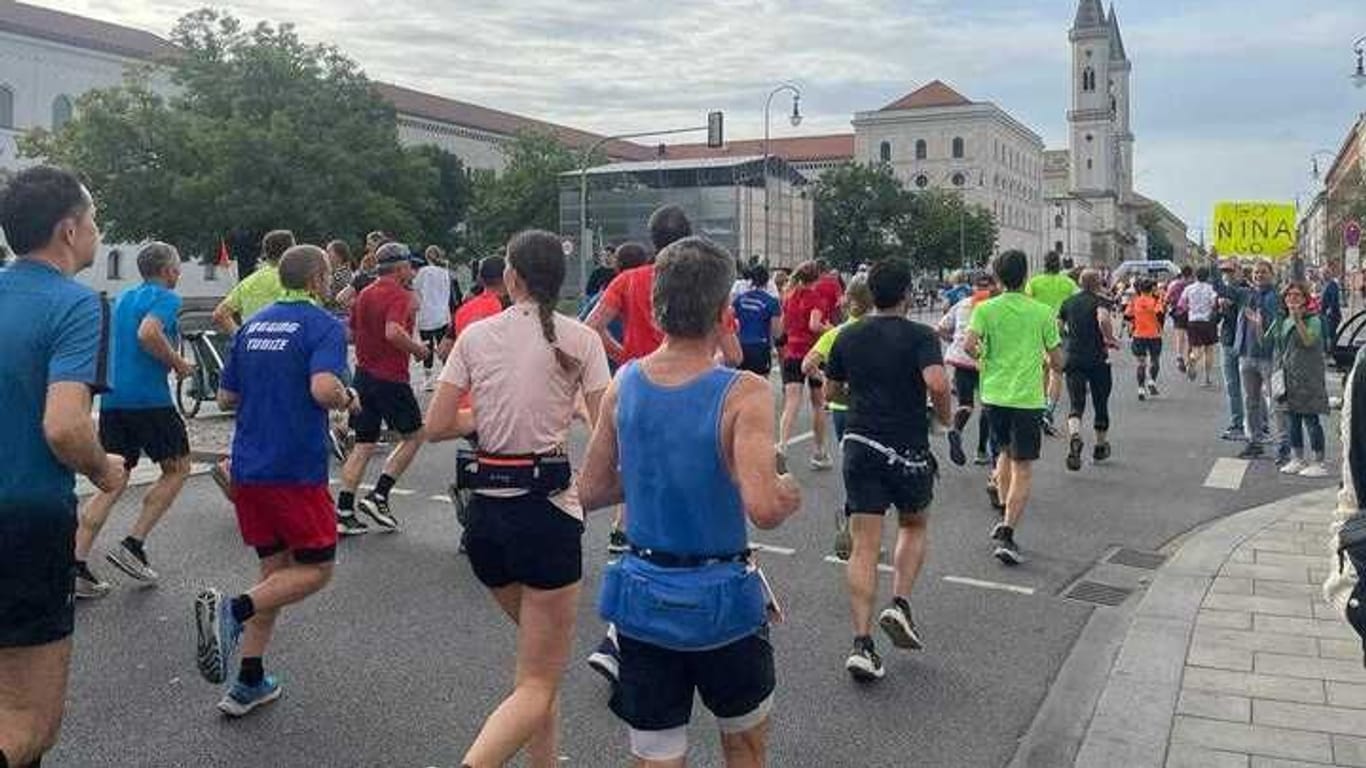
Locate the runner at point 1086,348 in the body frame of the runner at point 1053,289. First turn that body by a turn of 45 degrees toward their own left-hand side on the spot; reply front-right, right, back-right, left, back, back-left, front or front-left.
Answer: back-left

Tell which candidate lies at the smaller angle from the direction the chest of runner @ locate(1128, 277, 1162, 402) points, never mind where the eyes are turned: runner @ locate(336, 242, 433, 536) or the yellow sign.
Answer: the yellow sign

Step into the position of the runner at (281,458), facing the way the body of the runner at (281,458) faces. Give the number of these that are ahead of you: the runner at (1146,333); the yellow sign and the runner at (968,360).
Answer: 3

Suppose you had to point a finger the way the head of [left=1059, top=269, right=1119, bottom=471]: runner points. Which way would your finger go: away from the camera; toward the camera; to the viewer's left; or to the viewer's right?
away from the camera

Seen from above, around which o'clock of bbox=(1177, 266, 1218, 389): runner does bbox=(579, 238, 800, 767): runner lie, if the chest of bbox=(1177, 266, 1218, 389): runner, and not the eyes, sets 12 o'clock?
bbox=(579, 238, 800, 767): runner is roughly at 6 o'clock from bbox=(1177, 266, 1218, 389): runner.

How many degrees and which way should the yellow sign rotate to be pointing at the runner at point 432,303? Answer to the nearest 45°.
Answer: approximately 45° to its right

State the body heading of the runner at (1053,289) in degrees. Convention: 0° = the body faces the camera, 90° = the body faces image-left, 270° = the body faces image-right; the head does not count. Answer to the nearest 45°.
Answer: approximately 180°

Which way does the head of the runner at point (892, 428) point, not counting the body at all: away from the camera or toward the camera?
away from the camera

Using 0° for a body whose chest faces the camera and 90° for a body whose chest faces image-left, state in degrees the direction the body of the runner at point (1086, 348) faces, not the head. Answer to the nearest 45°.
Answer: approximately 180°

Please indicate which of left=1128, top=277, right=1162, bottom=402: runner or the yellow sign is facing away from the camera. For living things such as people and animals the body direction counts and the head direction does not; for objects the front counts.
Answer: the runner
